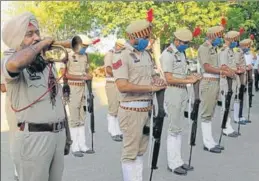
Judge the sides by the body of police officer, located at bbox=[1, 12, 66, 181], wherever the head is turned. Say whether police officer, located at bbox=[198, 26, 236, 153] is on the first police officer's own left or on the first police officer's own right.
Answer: on the first police officer's own left

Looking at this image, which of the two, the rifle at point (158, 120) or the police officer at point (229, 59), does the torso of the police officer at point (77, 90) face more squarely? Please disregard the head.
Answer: the rifle

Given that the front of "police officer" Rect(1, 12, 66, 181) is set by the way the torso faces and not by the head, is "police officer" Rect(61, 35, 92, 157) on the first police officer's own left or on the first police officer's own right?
on the first police officer's own left

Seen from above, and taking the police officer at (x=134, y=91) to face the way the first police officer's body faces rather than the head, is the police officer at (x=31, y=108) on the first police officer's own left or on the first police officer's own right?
on the first police officer's own right

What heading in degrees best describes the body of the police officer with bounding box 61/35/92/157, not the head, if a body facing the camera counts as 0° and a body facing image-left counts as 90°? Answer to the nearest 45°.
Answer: approximately 315°

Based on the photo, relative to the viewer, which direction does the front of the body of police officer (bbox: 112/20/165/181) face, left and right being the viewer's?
facing the viewer and to the right of the viewer

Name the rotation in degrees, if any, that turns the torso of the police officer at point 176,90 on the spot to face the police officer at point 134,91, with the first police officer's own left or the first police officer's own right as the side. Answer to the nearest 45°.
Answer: approximately 45° to the first police officer's own right

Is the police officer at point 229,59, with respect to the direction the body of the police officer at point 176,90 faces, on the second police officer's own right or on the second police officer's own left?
on the second police officer's own left

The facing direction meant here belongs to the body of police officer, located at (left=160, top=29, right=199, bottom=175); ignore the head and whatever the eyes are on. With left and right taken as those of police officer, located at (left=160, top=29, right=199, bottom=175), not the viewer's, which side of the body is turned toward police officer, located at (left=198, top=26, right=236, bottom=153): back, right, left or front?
left

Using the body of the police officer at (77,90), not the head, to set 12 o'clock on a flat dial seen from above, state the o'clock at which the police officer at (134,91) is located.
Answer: the police officer at (134,91) is roughly at 1 o'clock from the police officer at (77,90).

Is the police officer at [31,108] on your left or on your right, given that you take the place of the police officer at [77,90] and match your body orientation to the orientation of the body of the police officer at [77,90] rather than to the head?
on your right

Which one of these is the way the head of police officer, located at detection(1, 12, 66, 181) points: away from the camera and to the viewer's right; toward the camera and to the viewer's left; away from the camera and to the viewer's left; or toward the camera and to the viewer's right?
toward the camera and to the viewer's right

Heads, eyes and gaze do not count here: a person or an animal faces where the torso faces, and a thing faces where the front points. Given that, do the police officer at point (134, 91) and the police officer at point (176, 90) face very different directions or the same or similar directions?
same or similar directions

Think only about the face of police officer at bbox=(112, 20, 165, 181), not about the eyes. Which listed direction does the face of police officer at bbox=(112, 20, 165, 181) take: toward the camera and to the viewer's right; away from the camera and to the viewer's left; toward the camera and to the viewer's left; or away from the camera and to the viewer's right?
toward the camera and to the viewer's right

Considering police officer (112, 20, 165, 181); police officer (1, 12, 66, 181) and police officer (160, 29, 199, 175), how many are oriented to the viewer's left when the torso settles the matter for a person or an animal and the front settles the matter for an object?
0
